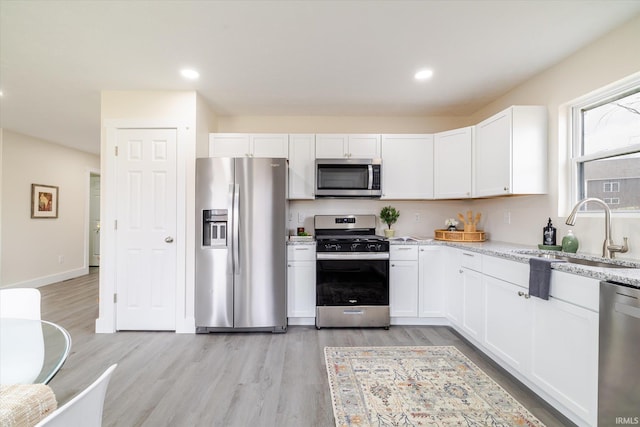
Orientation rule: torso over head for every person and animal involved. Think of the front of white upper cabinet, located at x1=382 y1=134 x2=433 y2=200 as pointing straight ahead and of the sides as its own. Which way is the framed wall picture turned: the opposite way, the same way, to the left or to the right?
to the left

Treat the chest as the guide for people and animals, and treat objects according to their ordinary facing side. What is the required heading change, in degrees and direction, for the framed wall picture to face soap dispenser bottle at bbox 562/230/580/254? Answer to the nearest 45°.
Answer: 0° — it already faces it

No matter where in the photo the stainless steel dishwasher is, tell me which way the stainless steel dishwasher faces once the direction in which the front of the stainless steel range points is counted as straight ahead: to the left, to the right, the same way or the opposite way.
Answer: to the right

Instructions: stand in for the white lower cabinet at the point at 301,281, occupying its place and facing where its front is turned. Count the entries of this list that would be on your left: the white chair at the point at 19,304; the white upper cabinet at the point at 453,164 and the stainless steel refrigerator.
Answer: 1

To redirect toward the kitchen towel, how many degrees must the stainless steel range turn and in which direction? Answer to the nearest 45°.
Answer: approximately 45° to its left

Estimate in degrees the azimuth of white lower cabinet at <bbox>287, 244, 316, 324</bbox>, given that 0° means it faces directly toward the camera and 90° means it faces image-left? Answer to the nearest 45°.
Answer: approximately 0°

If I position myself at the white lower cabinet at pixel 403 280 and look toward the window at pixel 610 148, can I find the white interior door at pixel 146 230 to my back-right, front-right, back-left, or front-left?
back-right

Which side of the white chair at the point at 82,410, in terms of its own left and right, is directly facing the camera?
left

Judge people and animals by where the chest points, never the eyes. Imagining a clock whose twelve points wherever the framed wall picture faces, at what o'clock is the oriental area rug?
The oriental area rug is roughly at 1 o'clock from the framed wall picture.

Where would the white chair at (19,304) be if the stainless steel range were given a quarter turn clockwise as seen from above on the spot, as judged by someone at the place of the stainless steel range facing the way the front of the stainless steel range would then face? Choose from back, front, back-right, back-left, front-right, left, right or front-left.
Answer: front-left

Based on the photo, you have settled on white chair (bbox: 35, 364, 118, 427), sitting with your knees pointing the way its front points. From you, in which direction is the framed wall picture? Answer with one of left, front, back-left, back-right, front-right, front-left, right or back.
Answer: right

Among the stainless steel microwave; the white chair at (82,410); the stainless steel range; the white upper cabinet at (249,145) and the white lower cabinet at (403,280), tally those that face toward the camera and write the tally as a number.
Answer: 4

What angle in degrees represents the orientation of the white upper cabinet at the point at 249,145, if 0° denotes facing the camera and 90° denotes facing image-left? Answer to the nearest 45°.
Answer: approximately 0°
